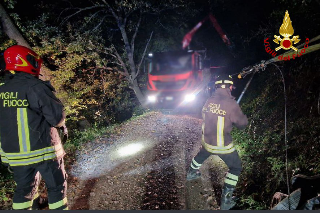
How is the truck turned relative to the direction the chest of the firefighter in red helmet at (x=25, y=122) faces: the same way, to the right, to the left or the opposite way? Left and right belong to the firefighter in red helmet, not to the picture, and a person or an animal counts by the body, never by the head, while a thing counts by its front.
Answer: the opposite way

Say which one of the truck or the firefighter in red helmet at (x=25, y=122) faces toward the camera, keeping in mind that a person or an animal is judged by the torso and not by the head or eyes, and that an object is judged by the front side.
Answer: the truck

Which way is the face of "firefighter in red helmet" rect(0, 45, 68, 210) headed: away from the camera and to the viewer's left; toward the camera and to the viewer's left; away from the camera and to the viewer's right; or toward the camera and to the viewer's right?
away from the camera and to the viewer's right

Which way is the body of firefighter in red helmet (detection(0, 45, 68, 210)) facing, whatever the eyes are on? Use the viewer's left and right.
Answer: facing away from the viewer and to the right of the viewer

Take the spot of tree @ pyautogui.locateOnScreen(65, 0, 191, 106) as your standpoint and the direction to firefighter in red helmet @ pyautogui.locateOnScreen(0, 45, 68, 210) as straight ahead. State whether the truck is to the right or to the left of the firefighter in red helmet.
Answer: left

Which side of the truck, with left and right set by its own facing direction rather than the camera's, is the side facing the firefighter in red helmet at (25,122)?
front

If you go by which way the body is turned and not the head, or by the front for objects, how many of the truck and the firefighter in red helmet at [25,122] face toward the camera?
1

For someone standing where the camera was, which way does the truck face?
facing the viewer

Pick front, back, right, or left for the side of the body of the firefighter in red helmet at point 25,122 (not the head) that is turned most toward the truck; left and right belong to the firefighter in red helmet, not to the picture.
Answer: front
